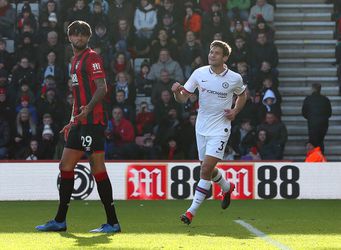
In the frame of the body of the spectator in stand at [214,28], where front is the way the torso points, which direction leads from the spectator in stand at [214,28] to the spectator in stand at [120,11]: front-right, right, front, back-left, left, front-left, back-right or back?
right

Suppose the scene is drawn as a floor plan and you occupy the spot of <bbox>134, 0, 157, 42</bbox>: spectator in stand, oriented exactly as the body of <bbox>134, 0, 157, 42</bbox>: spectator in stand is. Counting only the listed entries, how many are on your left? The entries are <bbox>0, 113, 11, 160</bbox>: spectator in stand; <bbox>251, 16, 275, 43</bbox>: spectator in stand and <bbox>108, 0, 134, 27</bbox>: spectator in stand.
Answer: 1

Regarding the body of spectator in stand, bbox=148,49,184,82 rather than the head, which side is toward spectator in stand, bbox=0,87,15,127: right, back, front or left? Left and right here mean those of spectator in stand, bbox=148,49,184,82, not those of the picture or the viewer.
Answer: right

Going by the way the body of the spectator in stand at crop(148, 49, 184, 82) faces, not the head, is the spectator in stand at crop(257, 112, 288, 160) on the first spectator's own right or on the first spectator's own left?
on the first spectator's own left

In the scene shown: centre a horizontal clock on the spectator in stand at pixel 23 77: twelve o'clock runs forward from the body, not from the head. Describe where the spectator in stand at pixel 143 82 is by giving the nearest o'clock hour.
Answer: the spectator in stand at pixel 143 82 is roughly at 9 o'clock from the spectator in stand at pixel 23 77.

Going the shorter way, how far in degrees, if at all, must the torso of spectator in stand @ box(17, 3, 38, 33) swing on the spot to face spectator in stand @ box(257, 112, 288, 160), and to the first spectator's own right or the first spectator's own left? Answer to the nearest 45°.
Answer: approximately 45° to the first spectator's own left

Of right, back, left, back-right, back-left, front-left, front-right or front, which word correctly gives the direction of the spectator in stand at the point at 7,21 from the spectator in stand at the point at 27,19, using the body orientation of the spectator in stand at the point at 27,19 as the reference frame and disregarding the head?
back-right

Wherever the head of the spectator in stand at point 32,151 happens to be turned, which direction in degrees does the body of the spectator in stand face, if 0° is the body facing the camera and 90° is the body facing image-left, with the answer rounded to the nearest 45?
approximately 0°

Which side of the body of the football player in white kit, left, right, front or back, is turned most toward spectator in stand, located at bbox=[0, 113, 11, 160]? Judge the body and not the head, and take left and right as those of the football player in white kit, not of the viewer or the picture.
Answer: right

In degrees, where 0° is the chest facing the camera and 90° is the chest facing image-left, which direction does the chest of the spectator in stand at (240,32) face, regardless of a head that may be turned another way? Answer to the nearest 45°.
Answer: approximately 0°
